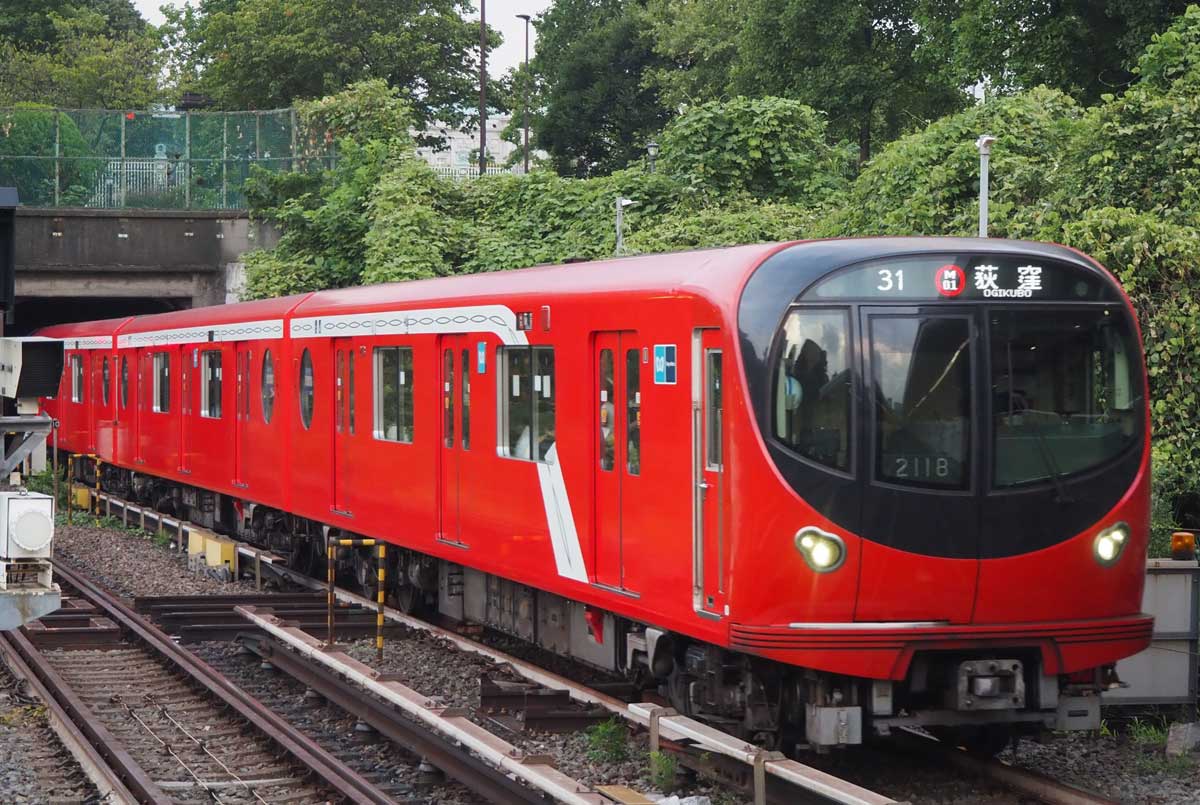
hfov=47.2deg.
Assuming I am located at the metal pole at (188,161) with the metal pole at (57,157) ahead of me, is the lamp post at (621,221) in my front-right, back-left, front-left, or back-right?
back-left

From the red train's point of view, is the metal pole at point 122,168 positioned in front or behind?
behind

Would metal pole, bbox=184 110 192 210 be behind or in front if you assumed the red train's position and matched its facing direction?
behind

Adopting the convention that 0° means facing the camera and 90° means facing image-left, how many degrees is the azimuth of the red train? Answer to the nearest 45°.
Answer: approximately 315°

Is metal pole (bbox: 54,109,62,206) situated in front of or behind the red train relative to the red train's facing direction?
behind

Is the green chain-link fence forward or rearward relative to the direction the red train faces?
rearward

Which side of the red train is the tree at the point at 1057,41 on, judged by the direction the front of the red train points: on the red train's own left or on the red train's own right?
on the red train's own left

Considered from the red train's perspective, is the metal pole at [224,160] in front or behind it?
behind
